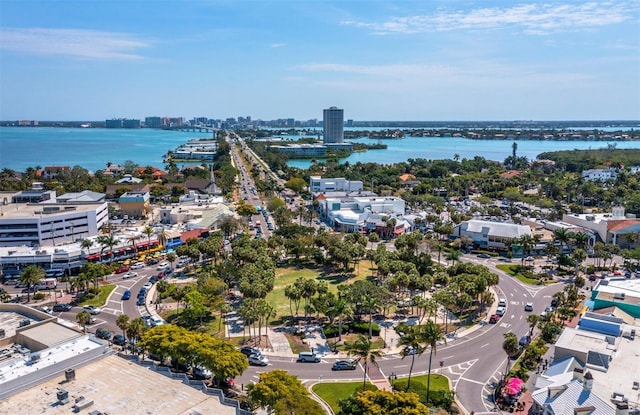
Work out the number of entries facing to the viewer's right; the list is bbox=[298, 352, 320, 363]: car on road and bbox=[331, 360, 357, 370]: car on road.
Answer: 2

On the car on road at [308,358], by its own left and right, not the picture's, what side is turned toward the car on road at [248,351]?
back

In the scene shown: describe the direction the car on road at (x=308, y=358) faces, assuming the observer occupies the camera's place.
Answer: facing to the right of the viewer

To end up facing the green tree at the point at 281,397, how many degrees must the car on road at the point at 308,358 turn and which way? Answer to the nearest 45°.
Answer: approximately 90° to its right

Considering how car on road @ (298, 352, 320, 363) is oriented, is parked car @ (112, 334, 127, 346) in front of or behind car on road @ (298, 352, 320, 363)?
behind

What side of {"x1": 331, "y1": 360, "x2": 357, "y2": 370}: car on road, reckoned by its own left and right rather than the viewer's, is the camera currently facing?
right

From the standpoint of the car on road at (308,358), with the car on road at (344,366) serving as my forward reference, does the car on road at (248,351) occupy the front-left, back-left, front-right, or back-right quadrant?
back-right

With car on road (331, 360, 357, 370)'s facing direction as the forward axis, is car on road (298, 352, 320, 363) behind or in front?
behind

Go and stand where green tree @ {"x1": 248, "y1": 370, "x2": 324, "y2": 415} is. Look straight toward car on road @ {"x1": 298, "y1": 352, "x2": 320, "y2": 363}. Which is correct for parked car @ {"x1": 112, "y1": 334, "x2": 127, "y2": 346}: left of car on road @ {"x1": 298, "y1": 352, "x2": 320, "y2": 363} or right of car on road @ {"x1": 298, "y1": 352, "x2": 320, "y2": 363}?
left

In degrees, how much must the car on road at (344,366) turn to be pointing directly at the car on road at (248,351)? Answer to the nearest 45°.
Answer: approximately 180°
